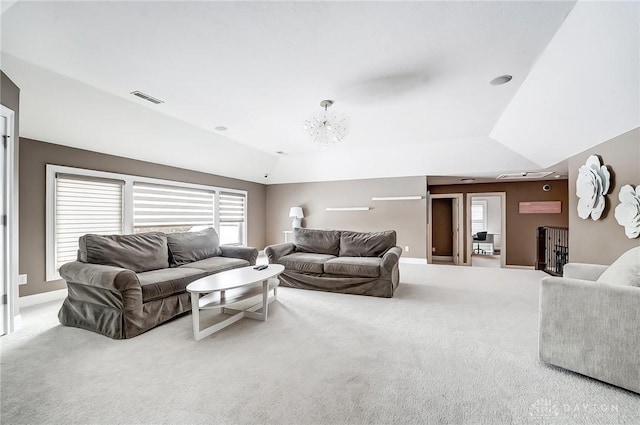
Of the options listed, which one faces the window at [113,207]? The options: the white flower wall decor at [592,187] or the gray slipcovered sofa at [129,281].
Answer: the white flower wall decor

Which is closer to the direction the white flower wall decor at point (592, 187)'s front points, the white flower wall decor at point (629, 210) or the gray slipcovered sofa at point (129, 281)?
the gray slipcovered sofa

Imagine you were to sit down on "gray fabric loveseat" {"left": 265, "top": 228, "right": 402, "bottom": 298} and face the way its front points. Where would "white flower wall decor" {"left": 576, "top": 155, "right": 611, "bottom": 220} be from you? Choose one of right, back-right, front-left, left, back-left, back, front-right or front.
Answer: back-left

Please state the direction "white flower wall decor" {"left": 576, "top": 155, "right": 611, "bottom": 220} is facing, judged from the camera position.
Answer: facing the viewer and to the left of the viewer

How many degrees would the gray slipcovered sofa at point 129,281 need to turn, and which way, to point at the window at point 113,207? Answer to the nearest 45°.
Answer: approximately 135° to its left

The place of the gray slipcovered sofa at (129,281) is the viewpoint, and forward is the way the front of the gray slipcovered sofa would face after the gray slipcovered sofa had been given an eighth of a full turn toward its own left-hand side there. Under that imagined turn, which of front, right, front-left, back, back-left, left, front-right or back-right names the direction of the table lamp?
front-left

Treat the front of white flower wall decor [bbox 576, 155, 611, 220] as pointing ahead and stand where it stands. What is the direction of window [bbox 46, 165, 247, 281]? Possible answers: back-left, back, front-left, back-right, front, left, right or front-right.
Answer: front

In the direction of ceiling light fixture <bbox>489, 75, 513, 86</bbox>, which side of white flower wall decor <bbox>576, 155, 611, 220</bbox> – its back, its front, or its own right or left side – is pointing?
front

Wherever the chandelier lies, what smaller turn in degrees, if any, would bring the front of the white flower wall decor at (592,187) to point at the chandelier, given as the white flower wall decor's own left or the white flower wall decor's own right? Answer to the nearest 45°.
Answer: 0° — it already faces it

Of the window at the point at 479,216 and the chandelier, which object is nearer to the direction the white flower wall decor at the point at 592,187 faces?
the chandelier

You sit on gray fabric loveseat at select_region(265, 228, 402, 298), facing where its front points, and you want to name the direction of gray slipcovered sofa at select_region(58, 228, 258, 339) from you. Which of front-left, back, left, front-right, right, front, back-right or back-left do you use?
front

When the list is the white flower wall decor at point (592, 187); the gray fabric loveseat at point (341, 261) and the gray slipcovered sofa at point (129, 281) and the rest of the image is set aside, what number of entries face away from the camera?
0

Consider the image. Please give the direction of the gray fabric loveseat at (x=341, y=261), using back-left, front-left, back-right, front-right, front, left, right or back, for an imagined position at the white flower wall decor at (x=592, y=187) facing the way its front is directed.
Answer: front

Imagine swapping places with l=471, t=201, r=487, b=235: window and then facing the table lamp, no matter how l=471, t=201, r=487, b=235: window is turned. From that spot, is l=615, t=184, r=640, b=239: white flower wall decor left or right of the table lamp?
left

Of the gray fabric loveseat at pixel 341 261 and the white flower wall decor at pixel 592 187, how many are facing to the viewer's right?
0

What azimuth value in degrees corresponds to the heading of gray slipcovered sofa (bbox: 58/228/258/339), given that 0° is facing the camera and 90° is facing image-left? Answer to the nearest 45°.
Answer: approximately 315°

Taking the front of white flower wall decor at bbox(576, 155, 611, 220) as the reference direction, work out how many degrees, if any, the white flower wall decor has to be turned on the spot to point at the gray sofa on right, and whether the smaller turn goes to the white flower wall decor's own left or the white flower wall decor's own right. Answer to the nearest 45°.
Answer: approximately 45° to the white flower wall decor's own left

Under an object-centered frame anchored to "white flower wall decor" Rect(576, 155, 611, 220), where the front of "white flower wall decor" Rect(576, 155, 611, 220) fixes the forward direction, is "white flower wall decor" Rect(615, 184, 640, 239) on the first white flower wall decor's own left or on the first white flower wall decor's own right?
on the first white flower wall decor's own left

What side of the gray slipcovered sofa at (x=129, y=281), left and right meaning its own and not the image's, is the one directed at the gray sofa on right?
front

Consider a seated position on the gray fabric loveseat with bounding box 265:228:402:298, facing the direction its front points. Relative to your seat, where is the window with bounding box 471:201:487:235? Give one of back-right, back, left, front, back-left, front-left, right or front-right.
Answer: back
